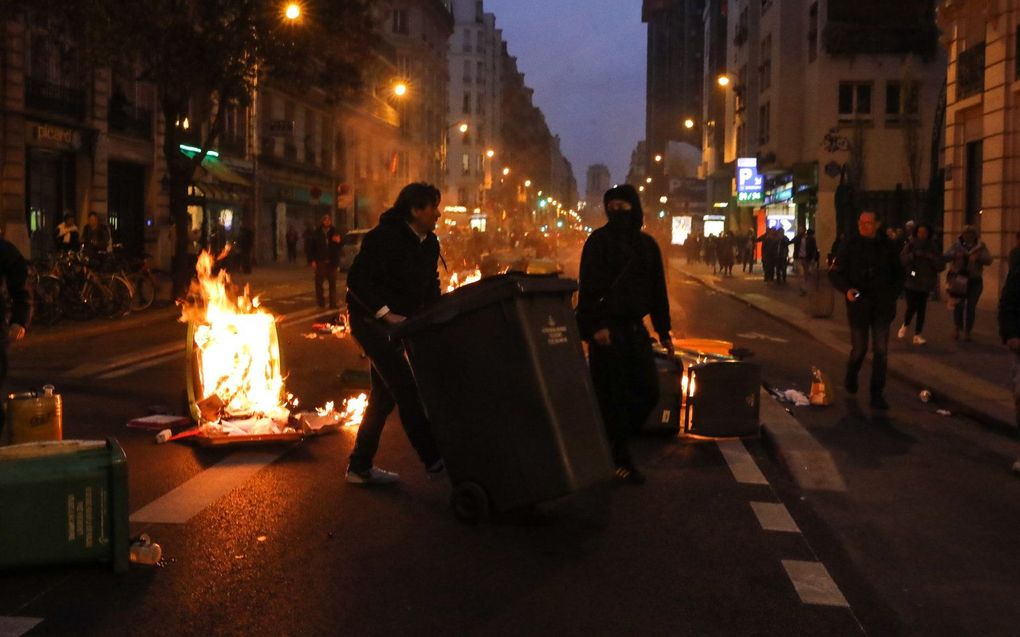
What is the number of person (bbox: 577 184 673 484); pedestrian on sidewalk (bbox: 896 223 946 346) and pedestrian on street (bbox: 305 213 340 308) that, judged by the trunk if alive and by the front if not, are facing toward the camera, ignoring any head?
3

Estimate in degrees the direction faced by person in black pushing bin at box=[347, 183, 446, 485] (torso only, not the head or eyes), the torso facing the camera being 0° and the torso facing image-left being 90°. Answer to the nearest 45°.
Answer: approximately 270°

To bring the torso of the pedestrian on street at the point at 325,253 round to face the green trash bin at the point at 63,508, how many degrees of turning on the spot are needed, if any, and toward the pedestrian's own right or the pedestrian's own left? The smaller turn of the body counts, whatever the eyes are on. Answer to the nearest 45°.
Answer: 0° — they already face it

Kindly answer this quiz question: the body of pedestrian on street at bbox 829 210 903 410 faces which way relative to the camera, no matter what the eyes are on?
toward the camera

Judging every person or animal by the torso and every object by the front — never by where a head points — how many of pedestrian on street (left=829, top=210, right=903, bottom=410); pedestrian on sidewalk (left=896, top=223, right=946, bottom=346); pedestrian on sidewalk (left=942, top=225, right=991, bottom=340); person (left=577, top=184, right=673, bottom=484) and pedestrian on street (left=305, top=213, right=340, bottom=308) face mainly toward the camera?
5

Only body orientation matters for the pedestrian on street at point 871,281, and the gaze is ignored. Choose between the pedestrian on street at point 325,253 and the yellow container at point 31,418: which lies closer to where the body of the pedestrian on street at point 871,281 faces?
the yellow container

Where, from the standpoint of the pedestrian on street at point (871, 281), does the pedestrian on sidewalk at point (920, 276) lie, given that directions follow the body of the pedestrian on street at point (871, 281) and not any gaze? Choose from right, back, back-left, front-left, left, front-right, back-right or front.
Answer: back

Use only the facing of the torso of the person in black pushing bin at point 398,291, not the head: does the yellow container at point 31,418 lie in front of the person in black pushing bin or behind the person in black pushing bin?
behind

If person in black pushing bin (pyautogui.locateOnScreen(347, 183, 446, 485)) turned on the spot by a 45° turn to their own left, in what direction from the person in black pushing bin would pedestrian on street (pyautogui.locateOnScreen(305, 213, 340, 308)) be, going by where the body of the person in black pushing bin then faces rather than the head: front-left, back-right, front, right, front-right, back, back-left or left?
front-left

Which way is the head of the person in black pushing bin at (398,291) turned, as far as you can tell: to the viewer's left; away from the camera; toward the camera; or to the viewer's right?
to the viewer's right

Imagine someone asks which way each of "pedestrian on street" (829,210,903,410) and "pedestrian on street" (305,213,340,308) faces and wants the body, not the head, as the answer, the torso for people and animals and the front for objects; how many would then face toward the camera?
2

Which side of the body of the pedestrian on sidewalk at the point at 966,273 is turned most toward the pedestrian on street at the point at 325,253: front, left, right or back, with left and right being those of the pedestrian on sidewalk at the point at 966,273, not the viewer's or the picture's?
right

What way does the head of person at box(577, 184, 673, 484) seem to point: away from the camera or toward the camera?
toward the camera

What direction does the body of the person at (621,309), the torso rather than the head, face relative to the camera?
toward the camera

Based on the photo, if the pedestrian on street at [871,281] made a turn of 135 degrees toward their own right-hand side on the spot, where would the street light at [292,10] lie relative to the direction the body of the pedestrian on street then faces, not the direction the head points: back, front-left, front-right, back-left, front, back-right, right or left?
front

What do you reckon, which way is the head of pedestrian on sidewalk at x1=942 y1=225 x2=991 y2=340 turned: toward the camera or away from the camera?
toward the camera

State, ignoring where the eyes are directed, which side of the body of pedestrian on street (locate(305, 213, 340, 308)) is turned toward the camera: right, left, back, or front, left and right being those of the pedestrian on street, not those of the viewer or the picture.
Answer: front
